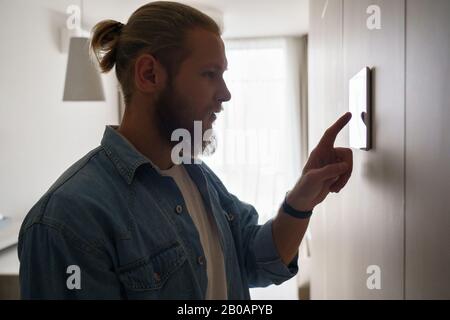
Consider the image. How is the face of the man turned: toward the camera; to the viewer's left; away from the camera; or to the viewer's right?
to the viewer's right

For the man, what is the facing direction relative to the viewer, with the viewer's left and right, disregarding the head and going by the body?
facing the viewer and to the right of the viewer
